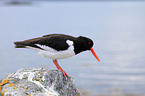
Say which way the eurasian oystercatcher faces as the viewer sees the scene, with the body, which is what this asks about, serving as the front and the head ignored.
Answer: to the viewer's right
